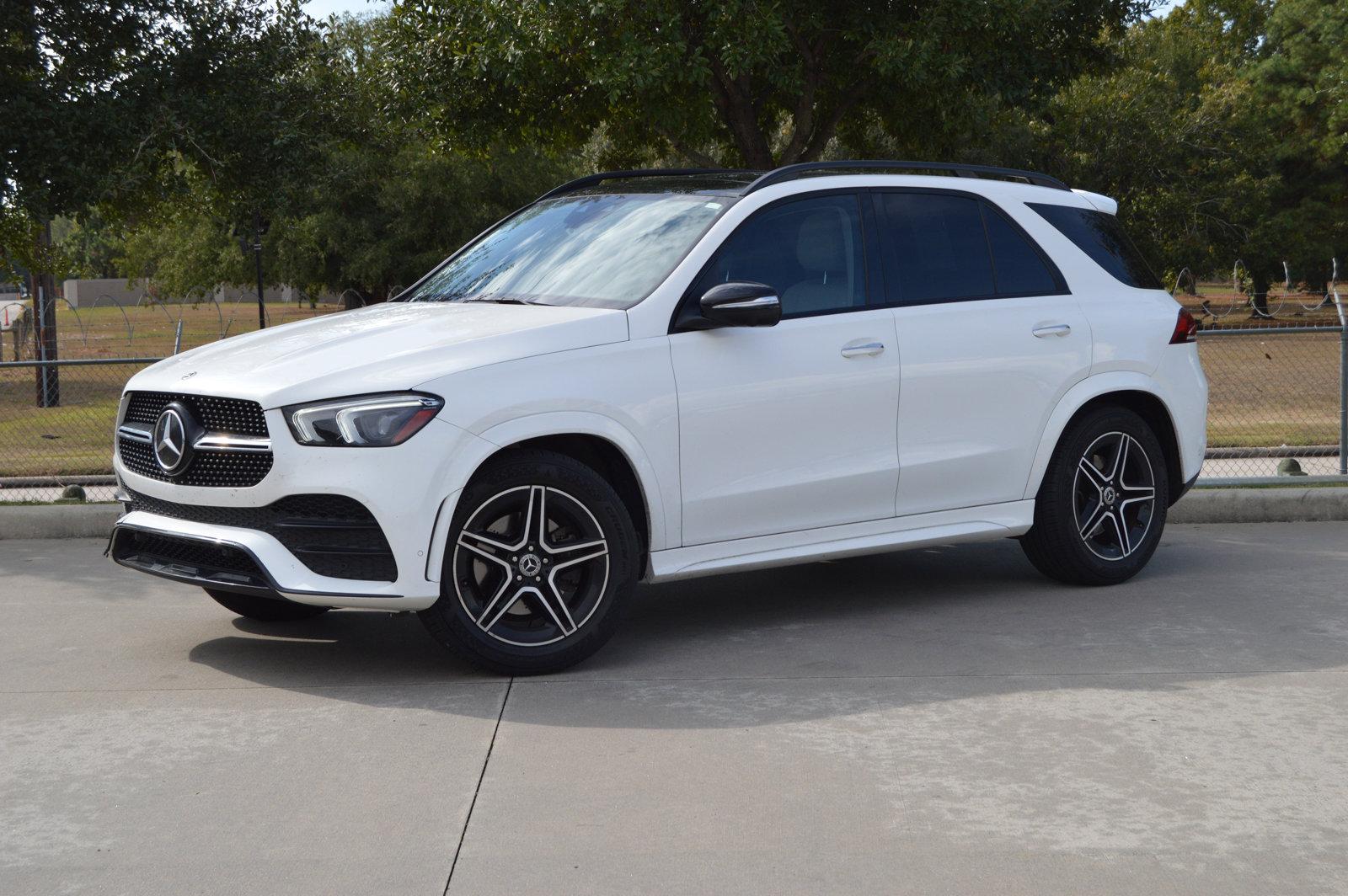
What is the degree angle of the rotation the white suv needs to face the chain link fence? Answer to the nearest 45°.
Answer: approximately 180°

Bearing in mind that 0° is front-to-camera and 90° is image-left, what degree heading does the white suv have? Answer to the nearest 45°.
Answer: approximately 45°
